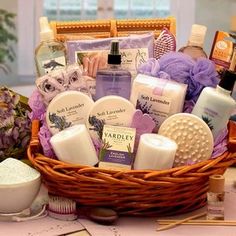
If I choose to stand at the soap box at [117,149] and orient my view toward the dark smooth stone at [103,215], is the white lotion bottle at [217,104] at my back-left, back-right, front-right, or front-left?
back-left

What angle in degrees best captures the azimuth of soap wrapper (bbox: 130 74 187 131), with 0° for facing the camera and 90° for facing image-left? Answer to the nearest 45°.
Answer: approximately 0°
